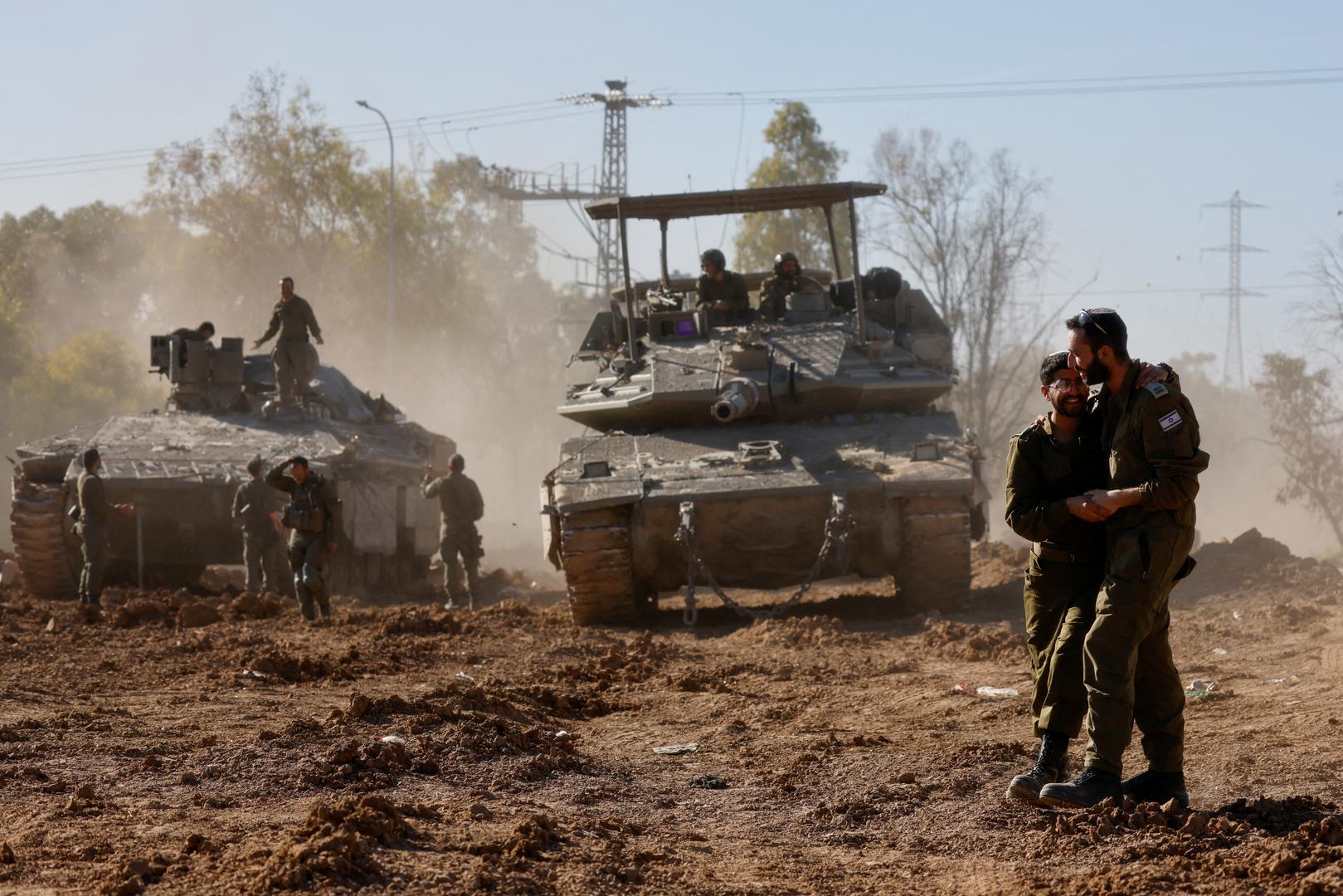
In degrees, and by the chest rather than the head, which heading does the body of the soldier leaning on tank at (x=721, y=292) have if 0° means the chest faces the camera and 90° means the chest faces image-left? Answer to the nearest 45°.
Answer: approximately 45°

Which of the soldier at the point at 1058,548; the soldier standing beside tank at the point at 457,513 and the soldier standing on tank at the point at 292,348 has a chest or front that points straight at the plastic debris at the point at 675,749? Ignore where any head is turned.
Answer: the soldier standing on tank

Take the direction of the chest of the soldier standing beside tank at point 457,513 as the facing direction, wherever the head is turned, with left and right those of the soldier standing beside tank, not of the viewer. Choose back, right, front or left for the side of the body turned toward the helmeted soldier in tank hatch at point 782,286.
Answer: right

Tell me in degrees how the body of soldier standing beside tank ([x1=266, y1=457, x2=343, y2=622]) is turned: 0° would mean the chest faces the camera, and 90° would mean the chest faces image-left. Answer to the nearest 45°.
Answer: approximately 45°

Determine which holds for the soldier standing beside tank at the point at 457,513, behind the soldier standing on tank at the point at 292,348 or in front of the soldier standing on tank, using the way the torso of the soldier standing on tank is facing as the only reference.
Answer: in front

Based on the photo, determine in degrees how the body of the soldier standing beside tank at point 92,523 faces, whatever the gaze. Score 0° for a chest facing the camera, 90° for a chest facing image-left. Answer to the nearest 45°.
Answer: approximately 270°

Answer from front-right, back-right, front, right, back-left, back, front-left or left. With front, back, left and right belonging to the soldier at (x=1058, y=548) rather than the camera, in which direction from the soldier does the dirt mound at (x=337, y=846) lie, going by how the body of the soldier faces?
front-right

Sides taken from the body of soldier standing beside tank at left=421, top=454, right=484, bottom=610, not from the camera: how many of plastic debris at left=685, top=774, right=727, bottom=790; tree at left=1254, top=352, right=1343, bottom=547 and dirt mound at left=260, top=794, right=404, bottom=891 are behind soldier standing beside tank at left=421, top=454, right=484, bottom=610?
2

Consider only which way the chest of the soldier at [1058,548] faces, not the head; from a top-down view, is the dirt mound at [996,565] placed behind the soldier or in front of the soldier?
behind

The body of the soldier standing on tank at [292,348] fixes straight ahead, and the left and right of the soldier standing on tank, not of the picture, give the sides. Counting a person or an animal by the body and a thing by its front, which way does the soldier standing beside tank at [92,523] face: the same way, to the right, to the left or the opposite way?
to the left

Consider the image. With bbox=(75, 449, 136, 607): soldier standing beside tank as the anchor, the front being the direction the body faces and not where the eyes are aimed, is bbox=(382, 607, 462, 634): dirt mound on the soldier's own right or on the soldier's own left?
on the soldier's own right

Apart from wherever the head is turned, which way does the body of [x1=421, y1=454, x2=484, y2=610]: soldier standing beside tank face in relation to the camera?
away from the camera
